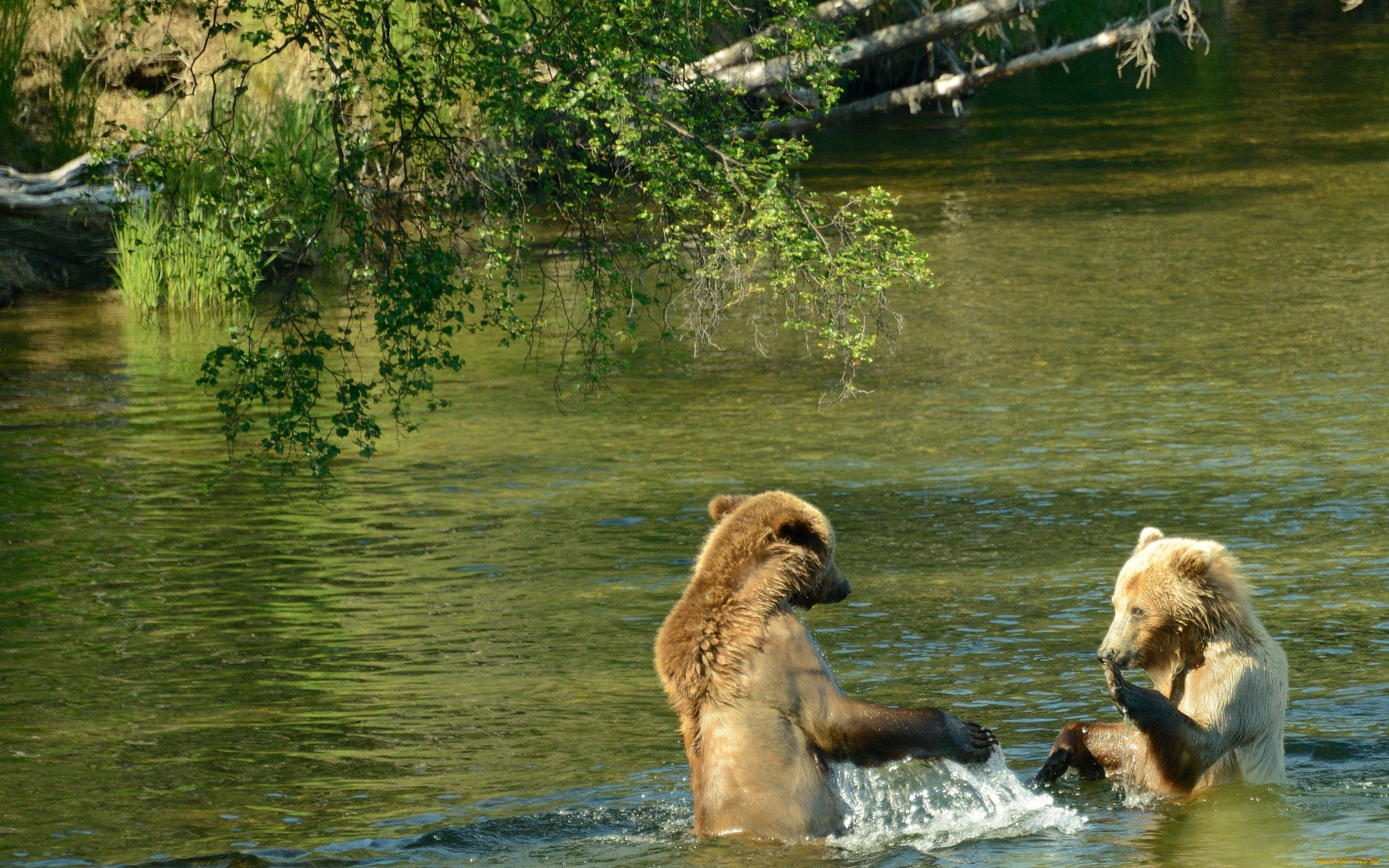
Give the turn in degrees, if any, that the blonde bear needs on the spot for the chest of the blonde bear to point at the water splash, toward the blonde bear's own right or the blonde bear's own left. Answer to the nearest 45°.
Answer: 0° — it already faces it

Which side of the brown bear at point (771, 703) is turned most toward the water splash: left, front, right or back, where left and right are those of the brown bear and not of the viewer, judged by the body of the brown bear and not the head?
front

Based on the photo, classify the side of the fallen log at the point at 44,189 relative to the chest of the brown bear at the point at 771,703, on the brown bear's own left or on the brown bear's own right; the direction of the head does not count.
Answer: on the brown bear's own left

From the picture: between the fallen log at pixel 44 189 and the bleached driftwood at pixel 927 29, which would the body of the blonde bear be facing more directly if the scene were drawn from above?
the fallen log

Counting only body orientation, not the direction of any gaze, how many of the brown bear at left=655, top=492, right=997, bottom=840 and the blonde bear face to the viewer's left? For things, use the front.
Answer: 1

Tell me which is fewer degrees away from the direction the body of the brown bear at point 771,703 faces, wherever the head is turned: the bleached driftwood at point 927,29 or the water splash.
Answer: the water splash

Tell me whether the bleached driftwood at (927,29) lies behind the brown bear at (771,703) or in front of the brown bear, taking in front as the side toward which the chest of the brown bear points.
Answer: in front

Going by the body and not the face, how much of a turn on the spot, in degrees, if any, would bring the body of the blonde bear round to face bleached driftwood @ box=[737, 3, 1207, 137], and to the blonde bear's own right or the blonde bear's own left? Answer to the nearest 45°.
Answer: approximately 90° to the blonde bear's own right

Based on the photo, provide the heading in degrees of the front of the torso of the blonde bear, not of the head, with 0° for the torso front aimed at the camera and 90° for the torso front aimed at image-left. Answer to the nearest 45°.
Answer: approximately 90°

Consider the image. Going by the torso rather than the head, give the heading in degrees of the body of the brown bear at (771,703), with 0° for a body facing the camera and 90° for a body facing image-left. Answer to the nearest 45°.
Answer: approximately 225°

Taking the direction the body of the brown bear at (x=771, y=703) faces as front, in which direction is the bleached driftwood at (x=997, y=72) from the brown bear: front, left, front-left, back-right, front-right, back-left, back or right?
front-left

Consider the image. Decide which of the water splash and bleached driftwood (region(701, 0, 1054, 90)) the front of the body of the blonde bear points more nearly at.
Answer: the water splash

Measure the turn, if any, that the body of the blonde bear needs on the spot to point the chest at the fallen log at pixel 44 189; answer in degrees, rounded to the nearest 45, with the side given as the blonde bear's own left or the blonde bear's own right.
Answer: approximately 45° to the blonde bear's own right

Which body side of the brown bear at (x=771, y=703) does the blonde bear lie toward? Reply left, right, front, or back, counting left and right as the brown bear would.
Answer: front
